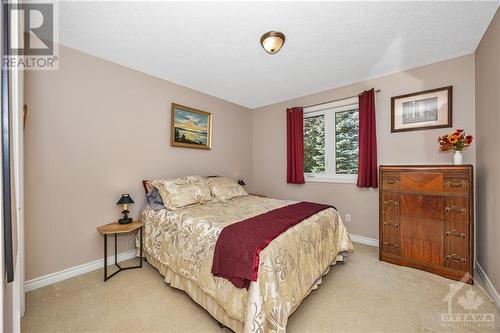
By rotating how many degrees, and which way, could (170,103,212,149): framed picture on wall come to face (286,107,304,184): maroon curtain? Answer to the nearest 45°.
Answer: approximately 45° to its left

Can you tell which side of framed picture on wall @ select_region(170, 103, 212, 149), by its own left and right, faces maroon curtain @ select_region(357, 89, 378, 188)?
front

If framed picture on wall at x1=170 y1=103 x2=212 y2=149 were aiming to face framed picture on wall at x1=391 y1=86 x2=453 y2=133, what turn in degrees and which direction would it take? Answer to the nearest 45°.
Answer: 0° — it already faces it

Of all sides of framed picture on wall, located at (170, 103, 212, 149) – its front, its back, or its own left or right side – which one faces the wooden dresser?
front

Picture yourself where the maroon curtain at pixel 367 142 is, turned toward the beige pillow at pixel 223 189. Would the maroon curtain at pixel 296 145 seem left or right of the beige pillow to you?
right

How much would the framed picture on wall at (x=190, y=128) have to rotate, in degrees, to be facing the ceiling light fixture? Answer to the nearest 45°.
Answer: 0° — it already faces it

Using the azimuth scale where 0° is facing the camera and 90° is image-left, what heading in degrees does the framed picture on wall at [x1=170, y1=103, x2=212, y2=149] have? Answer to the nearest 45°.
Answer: approximately 315°

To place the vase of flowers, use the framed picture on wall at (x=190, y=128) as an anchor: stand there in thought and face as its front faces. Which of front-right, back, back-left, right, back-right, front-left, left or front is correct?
front

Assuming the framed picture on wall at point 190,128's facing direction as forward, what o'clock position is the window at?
The window is roughly at 11 o'clock from the framed picture on wall.

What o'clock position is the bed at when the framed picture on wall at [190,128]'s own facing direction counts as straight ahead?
The bed is roughly at 1 o'clock from the framed picture on wall.
